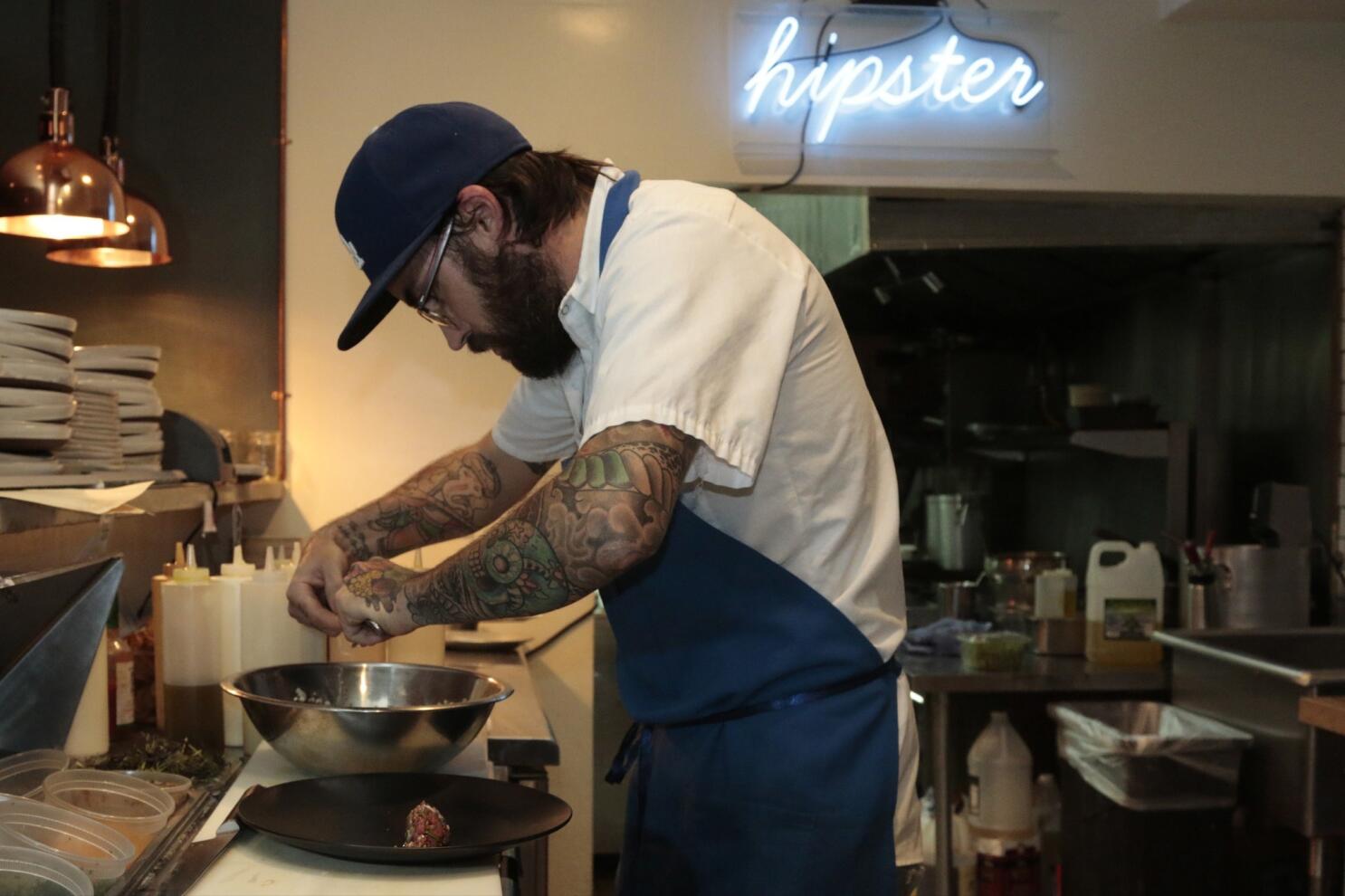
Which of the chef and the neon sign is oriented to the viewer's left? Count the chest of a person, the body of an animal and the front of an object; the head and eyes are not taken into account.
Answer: the chef

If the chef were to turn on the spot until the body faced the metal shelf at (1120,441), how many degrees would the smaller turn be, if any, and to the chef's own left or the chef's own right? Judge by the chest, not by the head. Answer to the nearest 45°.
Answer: approximately 135° to the chef's own right

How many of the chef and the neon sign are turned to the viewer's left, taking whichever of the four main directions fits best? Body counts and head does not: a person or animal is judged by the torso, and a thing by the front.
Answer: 1

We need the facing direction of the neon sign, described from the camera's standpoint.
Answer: facing the viewer

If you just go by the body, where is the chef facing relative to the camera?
to the viewer's left

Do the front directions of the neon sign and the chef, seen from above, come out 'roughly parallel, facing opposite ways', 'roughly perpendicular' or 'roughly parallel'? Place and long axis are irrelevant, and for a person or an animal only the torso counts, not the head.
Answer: roughly perpendicular

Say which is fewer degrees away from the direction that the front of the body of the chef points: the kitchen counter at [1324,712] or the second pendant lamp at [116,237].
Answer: the second pendant lamp

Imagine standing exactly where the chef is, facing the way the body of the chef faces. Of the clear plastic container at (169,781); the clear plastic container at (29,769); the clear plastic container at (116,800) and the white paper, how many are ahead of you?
4

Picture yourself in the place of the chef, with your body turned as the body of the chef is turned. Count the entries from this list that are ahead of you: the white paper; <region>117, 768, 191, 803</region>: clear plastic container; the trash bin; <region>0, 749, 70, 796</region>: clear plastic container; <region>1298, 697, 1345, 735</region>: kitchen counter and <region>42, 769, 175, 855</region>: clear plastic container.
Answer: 4

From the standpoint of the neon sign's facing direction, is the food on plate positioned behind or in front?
in front

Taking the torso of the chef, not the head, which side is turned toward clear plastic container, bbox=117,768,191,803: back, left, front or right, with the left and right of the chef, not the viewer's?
front

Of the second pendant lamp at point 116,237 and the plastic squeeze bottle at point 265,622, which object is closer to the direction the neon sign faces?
the plastic squeeze bottle

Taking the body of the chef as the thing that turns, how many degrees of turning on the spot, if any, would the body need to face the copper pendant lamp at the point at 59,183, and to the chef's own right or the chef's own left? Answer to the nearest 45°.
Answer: approximately 45° to the chef's own right

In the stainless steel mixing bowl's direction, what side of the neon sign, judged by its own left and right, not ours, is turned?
front

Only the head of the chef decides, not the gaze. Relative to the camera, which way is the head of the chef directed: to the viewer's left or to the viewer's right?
to the viewer's left
